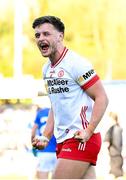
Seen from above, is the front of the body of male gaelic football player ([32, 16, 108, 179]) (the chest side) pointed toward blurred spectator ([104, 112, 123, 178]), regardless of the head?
no

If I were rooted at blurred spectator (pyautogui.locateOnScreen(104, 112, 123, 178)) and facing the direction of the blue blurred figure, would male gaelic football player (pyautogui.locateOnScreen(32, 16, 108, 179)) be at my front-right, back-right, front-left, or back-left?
front-left

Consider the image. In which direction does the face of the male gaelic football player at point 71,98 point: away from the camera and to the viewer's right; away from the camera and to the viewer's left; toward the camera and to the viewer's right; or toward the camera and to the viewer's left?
toward the camera and to the viewer's left

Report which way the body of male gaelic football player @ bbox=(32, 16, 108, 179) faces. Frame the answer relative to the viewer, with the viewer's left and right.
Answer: facing the viewer and to the left of the viewer

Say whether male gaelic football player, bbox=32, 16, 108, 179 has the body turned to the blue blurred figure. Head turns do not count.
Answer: no
